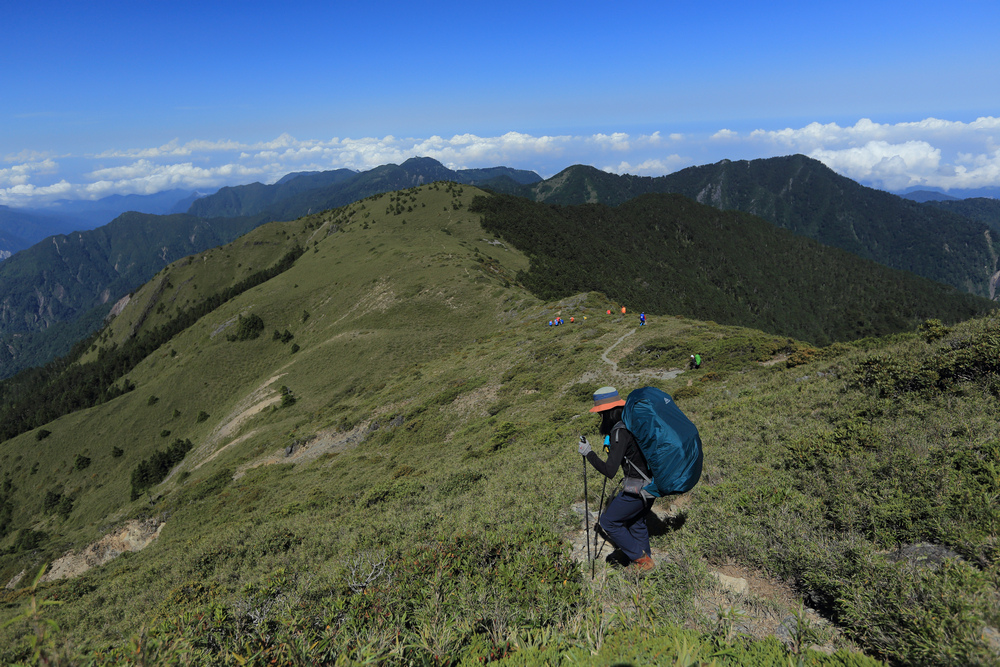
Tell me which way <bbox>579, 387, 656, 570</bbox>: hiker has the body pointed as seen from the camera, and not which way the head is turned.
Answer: to the viewer's left

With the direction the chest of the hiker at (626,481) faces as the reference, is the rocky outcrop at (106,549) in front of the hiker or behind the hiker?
in front
